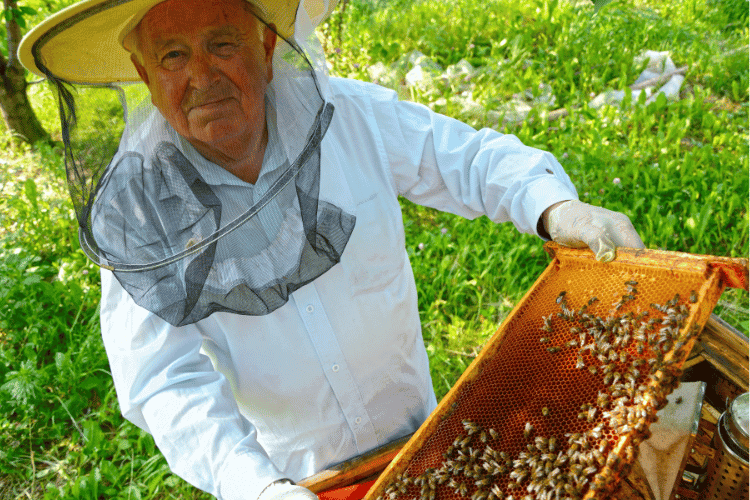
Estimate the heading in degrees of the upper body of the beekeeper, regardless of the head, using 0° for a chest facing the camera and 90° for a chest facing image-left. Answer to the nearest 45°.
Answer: approximately 0°
